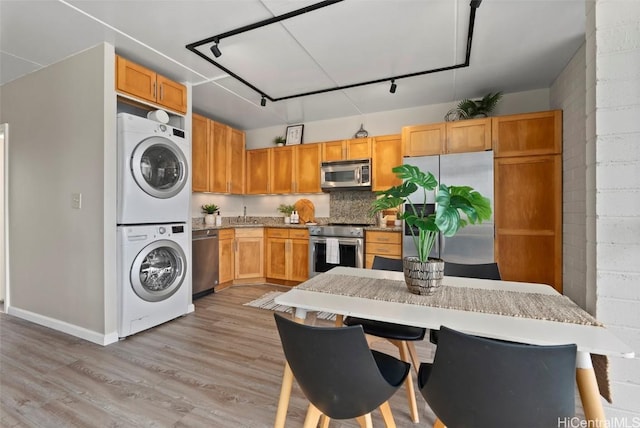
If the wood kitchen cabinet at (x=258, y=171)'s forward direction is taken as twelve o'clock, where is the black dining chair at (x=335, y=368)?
The black dining chair is roughly at 12 o'clock from the wood kitchen cabinet.

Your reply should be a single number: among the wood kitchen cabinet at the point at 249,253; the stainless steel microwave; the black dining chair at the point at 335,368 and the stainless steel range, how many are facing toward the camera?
3

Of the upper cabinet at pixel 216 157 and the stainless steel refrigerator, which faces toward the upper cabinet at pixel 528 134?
the upper cabinet at pixel 216 157

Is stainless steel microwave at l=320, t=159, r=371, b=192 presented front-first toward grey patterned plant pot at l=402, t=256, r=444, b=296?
yes

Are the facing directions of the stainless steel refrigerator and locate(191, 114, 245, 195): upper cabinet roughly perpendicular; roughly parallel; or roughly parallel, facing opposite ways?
roughly perpendicular

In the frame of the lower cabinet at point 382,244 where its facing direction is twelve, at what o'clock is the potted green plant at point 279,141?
The potted green plant is roughly at 4 o'clock from the lower cabinet.

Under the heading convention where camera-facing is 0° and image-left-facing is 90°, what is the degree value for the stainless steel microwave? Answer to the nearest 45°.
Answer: approximately 0°

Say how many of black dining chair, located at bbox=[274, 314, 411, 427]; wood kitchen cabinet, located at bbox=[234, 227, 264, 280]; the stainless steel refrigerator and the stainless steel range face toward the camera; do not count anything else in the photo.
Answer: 3

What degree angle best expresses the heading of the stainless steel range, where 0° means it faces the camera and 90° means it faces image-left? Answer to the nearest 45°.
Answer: approximately 0°

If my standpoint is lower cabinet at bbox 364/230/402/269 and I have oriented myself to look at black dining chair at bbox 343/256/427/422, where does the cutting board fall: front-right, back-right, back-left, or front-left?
back-right
